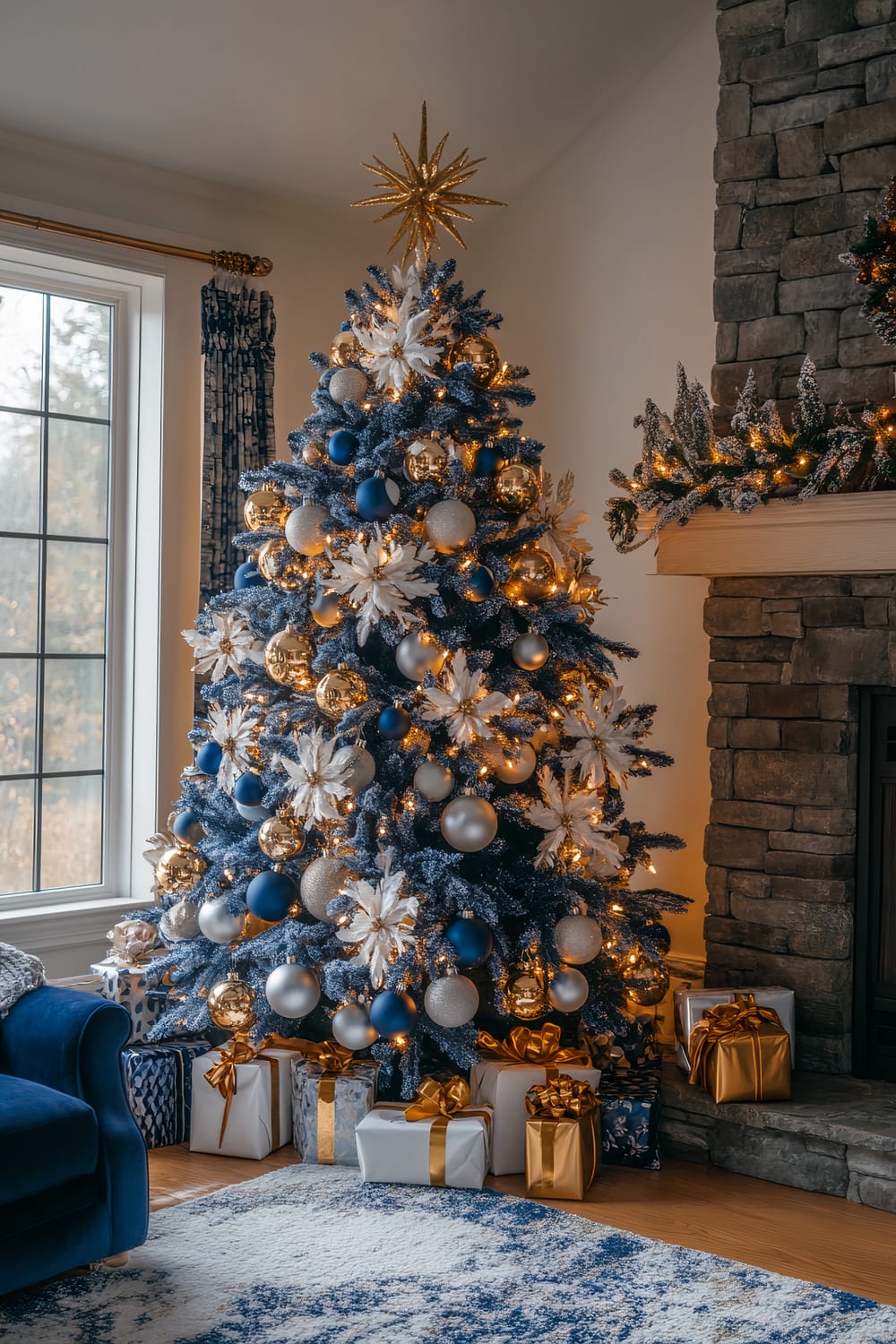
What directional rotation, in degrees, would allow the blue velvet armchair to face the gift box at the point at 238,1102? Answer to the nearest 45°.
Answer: approximately 90° to its left

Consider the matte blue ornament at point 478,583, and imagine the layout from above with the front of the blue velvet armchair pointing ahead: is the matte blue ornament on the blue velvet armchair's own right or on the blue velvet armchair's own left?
on the blue velvet armchair's own left

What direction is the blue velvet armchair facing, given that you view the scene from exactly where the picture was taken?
facing the viewer and to the right of the viewer

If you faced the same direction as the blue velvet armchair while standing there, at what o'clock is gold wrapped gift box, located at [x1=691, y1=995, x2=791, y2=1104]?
The gold wrapped gift box is roughly at 10 o'clock from the blue velvet armchair.

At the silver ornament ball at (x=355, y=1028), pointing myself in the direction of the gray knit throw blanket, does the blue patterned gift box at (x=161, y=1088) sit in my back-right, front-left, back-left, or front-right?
front-right
